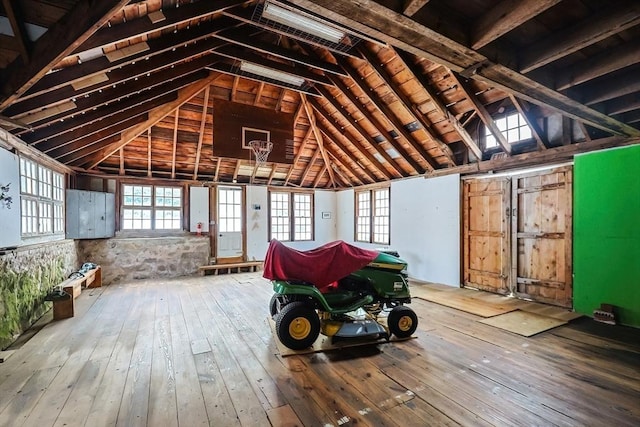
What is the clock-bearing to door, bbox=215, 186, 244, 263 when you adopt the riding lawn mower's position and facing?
The door is roughly at 8 o'clock from the riding lawn mower.

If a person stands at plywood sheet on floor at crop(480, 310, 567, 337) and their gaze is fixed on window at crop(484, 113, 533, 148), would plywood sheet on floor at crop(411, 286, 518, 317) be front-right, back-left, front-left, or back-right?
front-left

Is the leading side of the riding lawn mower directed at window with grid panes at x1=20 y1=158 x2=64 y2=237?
no

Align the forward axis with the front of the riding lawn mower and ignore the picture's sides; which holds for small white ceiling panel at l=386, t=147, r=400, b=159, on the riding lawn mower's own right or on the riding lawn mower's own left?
on the riding lawn mower's own left

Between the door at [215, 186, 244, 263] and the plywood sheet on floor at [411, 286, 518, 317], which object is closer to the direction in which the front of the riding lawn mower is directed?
the plywood sheet on floor

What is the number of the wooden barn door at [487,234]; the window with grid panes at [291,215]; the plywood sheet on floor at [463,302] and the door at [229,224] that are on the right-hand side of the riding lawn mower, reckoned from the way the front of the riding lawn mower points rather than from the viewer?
0

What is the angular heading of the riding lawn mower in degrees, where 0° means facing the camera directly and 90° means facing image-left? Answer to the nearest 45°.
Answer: approximately 270°

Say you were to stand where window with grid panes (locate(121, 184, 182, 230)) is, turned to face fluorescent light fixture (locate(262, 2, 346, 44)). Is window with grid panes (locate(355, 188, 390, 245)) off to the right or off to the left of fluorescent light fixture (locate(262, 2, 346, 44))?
left

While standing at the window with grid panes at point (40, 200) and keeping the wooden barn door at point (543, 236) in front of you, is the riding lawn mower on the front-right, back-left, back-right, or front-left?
front-right

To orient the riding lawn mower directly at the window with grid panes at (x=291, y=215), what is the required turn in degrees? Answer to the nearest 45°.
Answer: approximately 90° to its left

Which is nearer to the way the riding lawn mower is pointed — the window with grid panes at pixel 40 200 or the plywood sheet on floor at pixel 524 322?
the plywood sheet on floor

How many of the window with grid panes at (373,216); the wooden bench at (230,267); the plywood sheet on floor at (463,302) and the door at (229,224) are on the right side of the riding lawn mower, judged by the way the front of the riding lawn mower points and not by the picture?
0

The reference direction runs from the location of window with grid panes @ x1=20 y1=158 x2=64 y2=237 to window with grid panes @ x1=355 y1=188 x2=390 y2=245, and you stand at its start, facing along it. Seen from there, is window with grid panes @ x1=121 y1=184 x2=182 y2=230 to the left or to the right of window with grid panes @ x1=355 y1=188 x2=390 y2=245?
left

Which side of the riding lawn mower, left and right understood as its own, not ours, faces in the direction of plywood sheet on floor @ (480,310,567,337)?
front

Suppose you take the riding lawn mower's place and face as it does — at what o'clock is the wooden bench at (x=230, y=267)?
The wooden bench is roughly at 8 o'clock from the riding lawn mower.

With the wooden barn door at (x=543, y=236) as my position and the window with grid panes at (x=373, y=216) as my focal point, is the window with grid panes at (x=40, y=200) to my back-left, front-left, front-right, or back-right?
front-left

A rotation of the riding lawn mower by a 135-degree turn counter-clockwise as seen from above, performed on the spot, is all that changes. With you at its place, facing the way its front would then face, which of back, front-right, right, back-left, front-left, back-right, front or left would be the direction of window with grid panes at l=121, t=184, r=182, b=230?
front

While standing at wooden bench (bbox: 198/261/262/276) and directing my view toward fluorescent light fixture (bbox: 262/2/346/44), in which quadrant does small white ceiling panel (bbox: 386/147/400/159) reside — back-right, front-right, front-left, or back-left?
front-left

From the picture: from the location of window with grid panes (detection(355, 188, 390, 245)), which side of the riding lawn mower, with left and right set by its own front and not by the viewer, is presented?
left

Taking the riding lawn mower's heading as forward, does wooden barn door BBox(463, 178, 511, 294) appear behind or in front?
in front

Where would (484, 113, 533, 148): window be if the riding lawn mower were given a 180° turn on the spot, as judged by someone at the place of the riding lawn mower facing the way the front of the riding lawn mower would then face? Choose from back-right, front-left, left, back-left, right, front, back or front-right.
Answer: back-right
